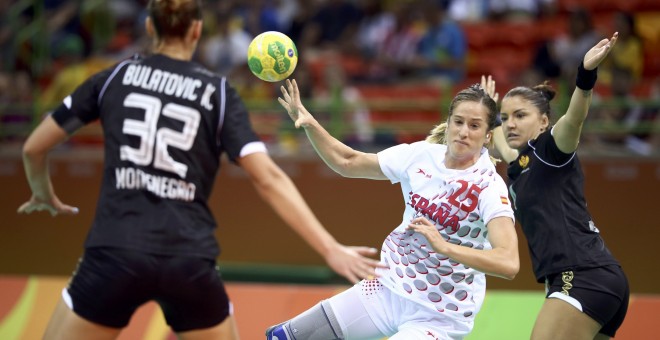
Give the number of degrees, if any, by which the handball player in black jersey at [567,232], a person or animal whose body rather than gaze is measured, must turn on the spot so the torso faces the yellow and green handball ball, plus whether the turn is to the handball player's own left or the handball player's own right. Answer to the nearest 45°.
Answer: approximately 45° to the handball player's own right

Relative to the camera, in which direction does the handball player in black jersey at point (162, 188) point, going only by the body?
away from the camera

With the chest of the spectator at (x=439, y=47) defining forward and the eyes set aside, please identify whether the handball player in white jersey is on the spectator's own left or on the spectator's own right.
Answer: on the spectator's own left

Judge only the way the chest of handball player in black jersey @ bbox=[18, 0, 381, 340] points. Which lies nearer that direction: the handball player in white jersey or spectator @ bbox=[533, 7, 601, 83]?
the spectator

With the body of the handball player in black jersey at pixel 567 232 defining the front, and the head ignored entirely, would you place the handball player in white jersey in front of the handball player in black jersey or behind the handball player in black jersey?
in front

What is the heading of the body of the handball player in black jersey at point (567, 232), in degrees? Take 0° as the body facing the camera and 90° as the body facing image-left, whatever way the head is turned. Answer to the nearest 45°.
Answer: approximately 45°

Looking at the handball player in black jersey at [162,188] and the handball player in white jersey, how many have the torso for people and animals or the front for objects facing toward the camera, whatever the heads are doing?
1

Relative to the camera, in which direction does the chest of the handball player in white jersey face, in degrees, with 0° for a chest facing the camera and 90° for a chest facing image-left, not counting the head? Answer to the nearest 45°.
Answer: approximately 0°

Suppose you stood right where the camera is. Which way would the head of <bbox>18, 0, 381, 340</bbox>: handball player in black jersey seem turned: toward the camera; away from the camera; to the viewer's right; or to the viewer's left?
away from the camera

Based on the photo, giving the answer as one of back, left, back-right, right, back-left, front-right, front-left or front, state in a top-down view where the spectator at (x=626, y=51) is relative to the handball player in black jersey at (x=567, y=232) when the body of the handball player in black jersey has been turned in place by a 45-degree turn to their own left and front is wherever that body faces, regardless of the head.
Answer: back

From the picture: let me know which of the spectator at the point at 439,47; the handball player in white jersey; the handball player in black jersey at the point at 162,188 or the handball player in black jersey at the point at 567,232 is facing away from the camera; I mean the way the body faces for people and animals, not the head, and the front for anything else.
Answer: the handball player in black jersey at the point at 162,188

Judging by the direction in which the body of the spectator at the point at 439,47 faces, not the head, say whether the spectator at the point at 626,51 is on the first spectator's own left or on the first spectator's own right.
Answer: on the first spectator's own left

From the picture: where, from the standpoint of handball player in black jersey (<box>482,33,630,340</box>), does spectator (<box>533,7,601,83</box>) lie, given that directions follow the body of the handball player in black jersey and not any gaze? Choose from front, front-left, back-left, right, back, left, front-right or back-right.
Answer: back-right

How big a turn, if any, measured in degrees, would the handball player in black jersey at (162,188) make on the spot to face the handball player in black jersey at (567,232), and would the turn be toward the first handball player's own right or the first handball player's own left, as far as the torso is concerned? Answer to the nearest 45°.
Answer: approximately 90° to the first handball player's own right
